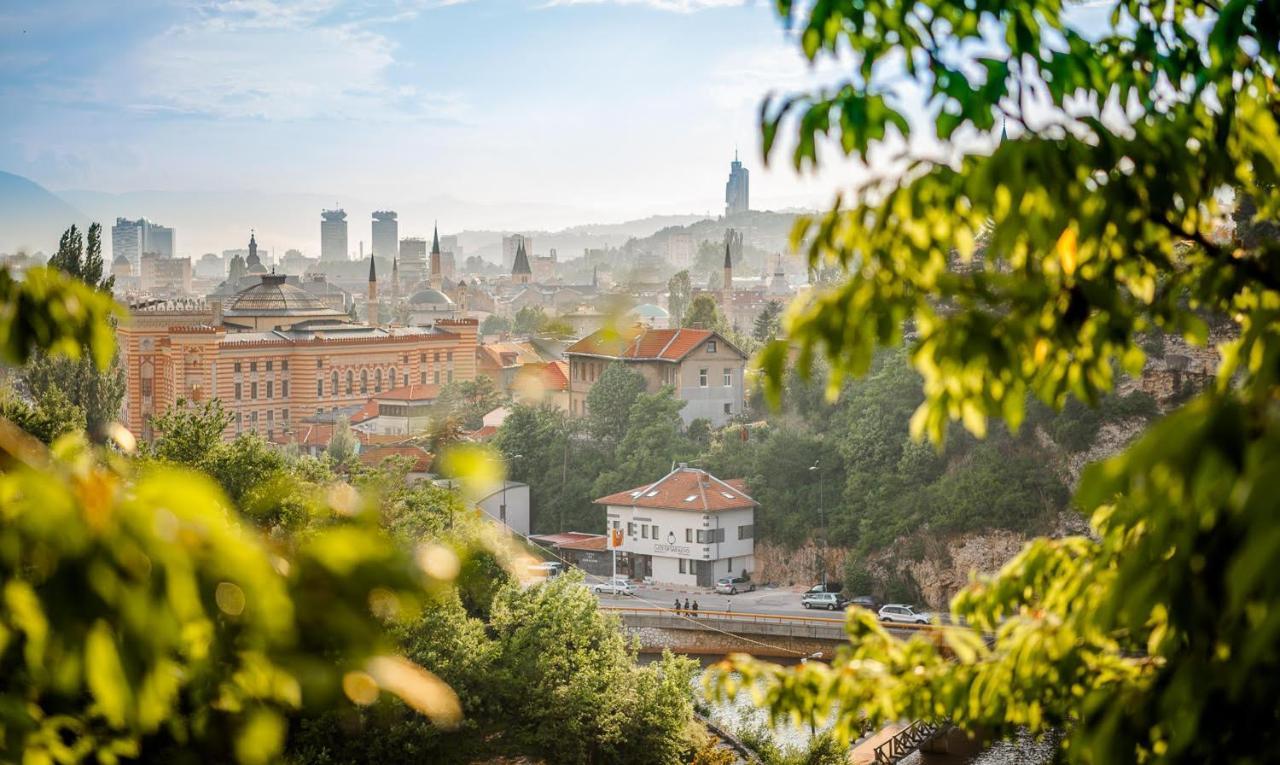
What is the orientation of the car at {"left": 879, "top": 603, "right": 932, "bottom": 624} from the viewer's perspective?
to the viewer's right

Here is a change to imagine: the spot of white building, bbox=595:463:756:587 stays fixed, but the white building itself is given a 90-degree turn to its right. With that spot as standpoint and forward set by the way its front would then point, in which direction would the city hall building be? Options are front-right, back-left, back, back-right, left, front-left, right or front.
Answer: front

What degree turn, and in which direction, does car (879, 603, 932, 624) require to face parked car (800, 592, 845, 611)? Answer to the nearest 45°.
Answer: approximately 135° to its left

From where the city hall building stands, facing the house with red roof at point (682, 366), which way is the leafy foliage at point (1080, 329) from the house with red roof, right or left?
right

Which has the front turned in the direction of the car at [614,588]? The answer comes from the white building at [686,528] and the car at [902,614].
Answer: the white building

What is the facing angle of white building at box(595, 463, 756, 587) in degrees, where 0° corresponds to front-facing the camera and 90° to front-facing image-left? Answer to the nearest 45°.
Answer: approximately 45°

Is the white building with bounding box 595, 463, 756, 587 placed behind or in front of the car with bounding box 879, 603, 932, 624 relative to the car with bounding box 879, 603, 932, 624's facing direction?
behind

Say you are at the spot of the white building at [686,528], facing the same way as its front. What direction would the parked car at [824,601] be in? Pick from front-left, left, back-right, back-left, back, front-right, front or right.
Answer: left

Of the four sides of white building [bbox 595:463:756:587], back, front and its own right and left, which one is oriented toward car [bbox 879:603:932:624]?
left

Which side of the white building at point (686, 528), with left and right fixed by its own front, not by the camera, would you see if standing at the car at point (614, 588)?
front

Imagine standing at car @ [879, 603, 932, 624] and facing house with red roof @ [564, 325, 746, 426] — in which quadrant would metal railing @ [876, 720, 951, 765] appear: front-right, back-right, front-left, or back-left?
back-left

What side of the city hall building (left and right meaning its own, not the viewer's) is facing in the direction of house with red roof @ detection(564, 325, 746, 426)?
left

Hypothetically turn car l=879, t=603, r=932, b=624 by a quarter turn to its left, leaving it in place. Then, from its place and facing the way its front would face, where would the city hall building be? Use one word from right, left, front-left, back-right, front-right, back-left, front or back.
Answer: front-left

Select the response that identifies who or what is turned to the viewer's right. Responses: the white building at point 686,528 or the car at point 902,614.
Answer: the car

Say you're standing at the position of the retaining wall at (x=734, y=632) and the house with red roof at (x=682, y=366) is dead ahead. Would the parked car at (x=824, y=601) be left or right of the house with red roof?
right
